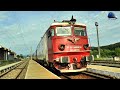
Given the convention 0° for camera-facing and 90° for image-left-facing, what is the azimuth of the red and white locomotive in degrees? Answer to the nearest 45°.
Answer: approximately 315°
